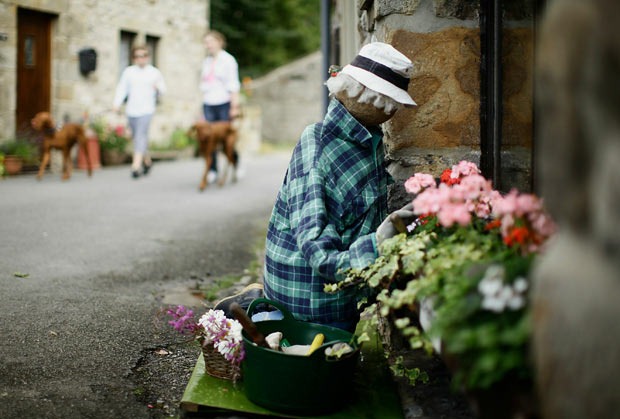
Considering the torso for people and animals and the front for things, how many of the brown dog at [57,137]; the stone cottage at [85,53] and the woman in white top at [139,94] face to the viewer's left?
1

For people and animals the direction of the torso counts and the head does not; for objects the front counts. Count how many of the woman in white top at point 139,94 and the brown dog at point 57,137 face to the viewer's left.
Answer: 1

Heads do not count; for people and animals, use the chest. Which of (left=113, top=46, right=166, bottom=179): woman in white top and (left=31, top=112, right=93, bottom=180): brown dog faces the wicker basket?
the woman in white top

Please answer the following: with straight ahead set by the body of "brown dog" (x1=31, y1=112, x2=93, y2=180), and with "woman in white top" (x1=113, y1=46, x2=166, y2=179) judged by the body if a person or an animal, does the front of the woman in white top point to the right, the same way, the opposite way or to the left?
to the left

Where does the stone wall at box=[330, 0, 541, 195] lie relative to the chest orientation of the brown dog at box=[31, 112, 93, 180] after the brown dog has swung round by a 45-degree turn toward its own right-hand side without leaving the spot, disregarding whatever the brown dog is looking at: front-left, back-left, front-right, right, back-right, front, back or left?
back-left

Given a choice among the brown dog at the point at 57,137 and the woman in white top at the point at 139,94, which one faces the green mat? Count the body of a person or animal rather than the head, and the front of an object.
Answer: the woman in white top

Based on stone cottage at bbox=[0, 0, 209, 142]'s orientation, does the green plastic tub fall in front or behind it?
in front

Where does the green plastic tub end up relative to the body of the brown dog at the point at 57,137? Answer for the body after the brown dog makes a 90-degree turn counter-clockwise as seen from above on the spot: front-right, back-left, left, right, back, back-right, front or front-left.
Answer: front

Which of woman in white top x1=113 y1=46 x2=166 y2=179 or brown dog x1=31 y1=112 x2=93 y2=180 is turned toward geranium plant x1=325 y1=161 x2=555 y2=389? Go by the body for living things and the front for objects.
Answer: the woman in white top

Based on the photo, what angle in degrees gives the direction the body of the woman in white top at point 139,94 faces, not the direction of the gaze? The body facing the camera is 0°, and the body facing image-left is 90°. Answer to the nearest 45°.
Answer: approximately 0°

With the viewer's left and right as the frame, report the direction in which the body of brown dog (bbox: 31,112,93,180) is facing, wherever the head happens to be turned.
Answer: facing to the left of the viewer

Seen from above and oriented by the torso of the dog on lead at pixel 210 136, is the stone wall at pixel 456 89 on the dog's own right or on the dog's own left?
on the dog's own left

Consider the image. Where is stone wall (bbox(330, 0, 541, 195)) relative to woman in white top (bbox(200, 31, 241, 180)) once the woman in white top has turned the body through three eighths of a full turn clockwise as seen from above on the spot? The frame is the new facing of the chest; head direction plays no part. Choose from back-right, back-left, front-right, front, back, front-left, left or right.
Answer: back

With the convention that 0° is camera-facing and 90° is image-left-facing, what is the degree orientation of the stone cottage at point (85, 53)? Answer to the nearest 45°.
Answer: approximately 315°
